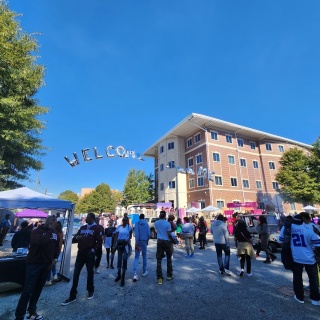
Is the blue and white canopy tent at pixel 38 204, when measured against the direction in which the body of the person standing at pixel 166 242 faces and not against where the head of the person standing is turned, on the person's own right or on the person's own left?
on the person's own left

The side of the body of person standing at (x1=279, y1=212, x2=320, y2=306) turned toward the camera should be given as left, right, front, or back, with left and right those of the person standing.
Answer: back

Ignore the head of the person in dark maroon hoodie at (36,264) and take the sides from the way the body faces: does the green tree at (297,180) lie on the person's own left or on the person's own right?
on the person's own left

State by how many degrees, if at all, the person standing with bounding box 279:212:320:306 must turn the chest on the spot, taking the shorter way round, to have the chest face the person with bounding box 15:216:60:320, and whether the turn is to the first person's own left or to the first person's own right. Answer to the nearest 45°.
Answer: approximately 135° to the first person's own left

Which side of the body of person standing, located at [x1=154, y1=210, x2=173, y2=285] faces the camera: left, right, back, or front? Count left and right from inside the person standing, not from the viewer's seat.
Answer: back

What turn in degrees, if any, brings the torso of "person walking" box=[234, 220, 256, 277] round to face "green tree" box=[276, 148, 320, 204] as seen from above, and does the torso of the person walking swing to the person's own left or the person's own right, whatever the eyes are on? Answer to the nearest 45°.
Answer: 0° — they already face it

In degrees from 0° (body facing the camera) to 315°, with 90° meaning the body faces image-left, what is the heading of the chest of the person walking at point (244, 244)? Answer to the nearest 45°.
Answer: approximately 180°

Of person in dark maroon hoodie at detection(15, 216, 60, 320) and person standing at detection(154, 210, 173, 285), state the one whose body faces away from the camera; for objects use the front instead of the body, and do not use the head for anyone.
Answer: the person standing

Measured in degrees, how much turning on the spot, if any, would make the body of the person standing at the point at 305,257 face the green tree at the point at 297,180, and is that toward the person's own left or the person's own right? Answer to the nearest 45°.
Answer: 0° — they already face it
